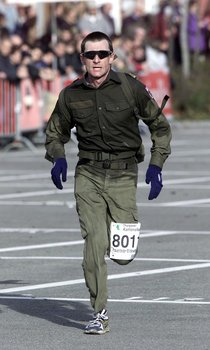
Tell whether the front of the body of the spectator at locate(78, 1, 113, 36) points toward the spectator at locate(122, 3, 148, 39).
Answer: no

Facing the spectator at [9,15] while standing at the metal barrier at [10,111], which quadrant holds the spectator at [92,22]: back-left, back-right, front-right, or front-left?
front-right

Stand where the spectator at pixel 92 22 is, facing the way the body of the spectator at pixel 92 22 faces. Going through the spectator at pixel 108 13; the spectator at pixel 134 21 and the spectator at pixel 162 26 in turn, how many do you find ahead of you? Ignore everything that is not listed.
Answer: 0

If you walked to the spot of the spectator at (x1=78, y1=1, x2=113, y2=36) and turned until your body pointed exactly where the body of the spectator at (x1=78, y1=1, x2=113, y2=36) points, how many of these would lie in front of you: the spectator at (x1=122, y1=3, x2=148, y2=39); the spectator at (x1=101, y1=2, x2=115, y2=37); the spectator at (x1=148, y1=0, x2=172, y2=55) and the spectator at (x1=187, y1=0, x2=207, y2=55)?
0

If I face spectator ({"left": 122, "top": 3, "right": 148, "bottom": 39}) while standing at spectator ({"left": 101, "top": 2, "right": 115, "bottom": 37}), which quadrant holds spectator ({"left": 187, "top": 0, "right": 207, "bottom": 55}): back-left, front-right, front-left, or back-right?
front-right

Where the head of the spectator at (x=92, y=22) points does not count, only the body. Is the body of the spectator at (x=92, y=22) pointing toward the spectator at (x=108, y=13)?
no

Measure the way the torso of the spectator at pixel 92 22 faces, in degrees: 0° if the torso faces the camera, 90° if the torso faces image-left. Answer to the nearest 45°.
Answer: approximately 0°
